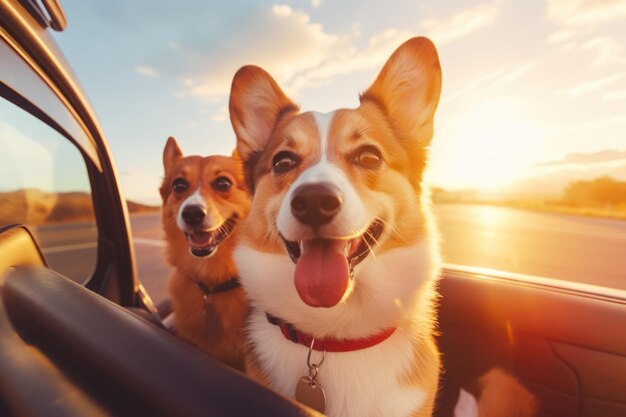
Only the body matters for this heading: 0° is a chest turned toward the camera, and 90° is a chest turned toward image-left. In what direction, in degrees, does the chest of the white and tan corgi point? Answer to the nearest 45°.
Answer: approximately 0°

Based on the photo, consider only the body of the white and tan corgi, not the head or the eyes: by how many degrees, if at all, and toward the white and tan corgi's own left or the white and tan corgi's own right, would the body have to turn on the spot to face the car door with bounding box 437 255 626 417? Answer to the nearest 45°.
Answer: approximately 90° to the white and tan corgi's own left

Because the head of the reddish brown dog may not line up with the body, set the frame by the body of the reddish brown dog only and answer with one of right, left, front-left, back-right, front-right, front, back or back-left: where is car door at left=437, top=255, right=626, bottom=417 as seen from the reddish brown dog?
front-left

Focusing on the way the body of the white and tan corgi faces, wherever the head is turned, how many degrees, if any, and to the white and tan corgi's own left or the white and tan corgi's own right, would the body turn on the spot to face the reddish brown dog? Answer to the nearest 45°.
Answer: approximately 135° to the white and tan corgi's own right

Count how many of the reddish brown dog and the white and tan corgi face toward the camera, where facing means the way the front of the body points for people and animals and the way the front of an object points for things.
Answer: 2
